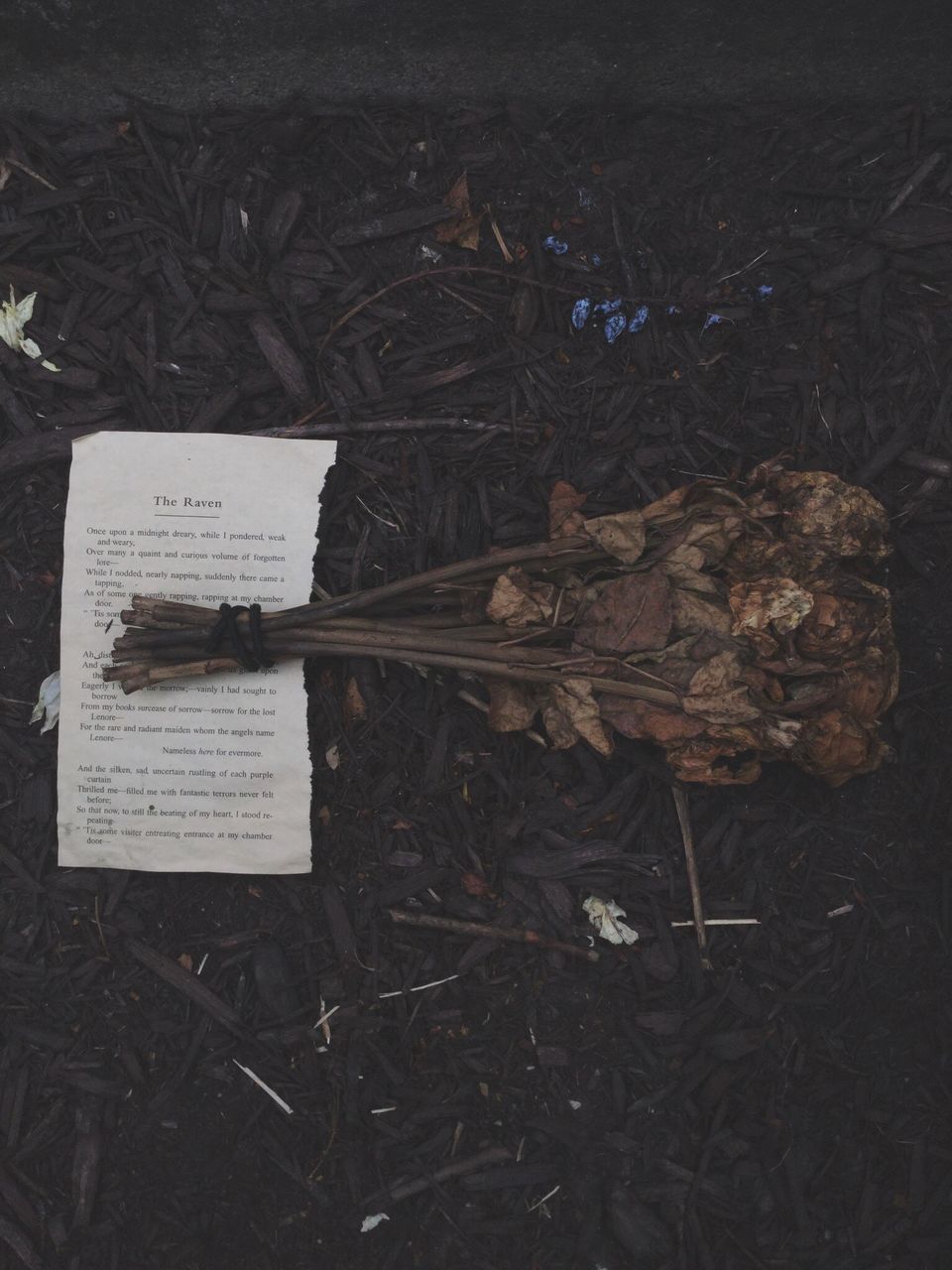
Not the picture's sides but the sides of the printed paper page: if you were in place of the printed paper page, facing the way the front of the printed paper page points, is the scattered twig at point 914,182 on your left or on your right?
on your left

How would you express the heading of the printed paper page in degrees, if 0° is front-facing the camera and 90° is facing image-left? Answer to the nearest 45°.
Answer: approximately 0°

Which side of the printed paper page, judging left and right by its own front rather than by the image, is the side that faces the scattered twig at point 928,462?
left
